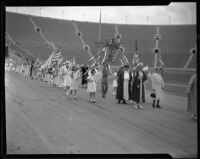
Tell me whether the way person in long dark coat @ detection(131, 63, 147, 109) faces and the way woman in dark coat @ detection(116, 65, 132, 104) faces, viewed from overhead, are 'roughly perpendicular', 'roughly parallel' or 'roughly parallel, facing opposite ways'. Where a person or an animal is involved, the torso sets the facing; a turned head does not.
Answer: roughly parallel

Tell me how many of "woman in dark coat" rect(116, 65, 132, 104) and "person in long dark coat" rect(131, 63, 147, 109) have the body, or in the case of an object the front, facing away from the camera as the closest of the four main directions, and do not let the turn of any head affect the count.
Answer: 0
